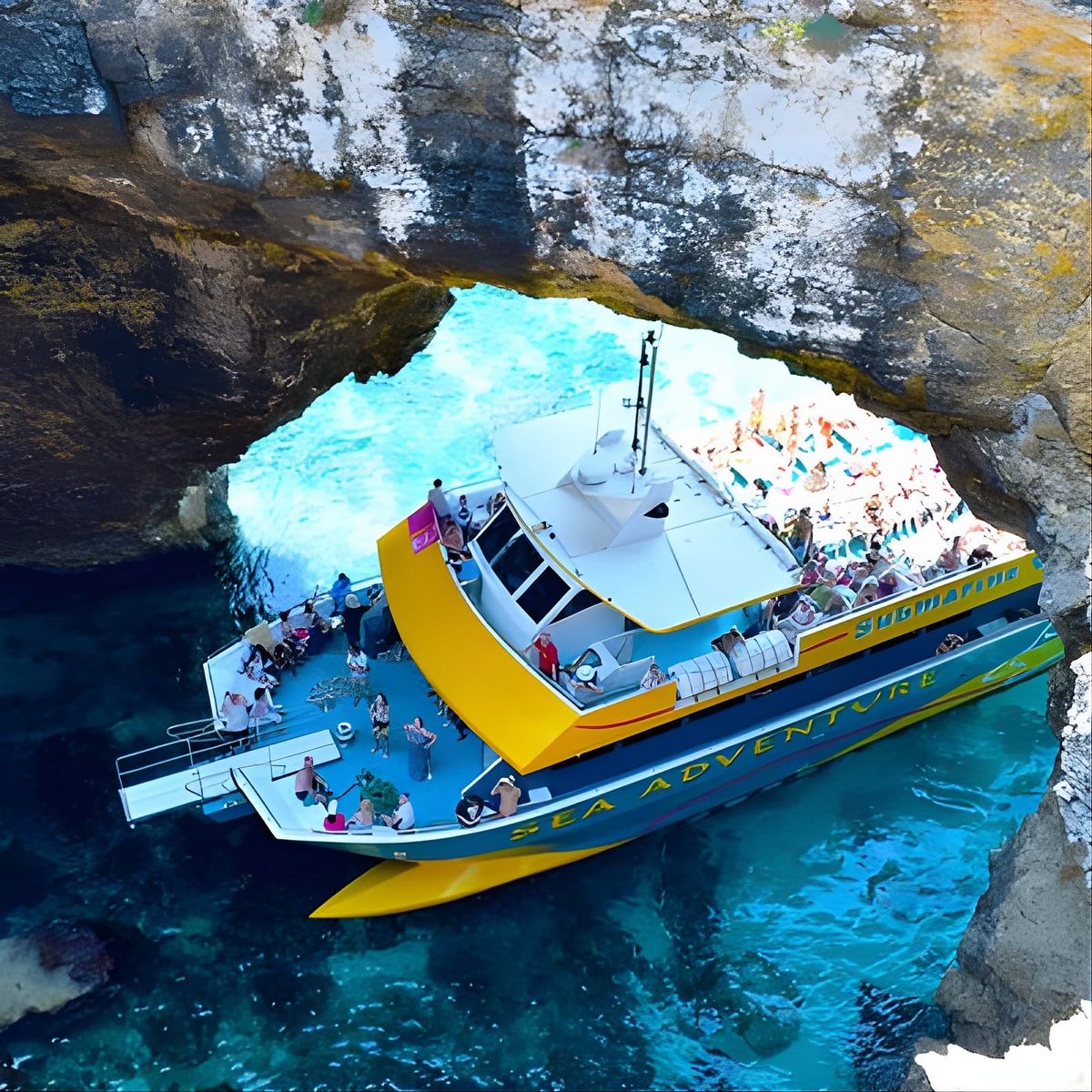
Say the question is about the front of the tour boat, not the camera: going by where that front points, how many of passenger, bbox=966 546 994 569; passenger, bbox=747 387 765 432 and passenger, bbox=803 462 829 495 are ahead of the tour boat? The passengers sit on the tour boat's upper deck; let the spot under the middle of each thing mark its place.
0

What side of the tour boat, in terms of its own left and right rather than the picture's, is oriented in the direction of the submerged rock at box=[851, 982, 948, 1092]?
left

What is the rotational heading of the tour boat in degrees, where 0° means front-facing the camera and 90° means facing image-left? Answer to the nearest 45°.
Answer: approximately 45°

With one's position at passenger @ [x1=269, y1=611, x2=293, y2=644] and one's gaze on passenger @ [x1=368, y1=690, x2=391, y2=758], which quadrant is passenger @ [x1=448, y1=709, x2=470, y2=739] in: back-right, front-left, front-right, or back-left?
front-left

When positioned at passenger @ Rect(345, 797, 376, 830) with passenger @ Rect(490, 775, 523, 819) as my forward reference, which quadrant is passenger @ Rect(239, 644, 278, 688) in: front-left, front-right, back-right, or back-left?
back-left

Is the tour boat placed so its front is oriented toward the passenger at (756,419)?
no

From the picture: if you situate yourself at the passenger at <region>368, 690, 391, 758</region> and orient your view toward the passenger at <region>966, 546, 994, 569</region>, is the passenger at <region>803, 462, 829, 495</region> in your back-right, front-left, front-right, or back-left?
front-left

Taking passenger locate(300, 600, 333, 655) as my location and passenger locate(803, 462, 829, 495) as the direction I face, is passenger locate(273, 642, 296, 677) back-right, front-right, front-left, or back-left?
back-right

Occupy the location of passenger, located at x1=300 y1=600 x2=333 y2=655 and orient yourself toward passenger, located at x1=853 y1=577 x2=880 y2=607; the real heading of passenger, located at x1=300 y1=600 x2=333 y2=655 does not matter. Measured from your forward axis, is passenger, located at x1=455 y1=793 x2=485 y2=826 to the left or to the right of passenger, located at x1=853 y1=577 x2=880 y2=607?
right
